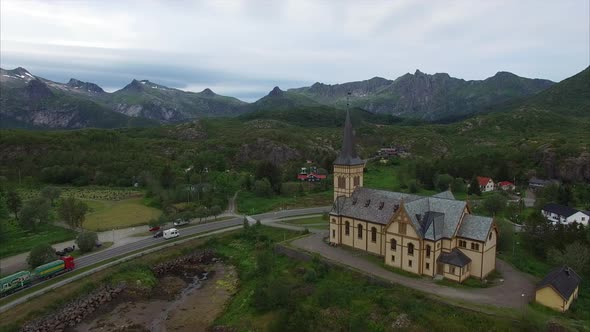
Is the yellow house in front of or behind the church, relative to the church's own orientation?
behind

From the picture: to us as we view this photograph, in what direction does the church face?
facing away from the viewer and to the left of the viewer
